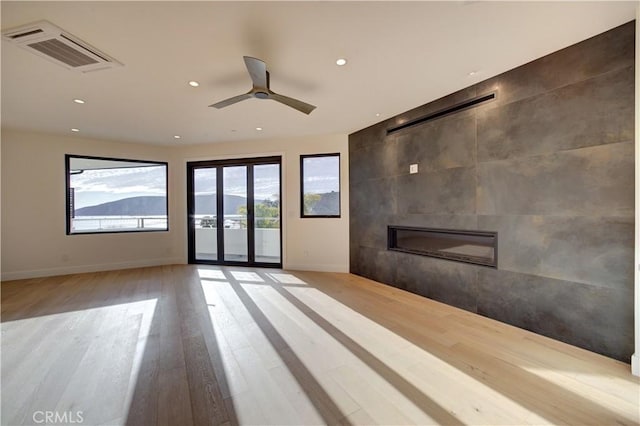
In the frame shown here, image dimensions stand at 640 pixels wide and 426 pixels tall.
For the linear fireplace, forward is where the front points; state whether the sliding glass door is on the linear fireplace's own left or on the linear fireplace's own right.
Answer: on the linear fireplace's own right

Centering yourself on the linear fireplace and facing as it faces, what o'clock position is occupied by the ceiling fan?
The ceiling fan is roughly at 12 o'clock from the linear fireplace.

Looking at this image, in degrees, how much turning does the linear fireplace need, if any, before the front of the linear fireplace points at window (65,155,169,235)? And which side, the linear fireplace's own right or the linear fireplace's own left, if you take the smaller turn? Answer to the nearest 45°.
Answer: approximately 45° to the linear fireplace's own right

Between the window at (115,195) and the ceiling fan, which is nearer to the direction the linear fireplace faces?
the ceiling fan

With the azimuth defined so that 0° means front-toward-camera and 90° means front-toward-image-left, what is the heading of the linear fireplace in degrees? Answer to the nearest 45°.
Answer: approximately 45°

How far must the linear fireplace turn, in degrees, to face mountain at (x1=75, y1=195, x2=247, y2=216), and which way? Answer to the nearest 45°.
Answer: approximately 45° to its right

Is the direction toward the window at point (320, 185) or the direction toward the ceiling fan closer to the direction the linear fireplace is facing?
the ceiling fan

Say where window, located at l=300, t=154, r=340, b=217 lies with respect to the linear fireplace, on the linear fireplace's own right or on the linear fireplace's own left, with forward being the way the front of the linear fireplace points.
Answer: on the linear fireplace's own right
